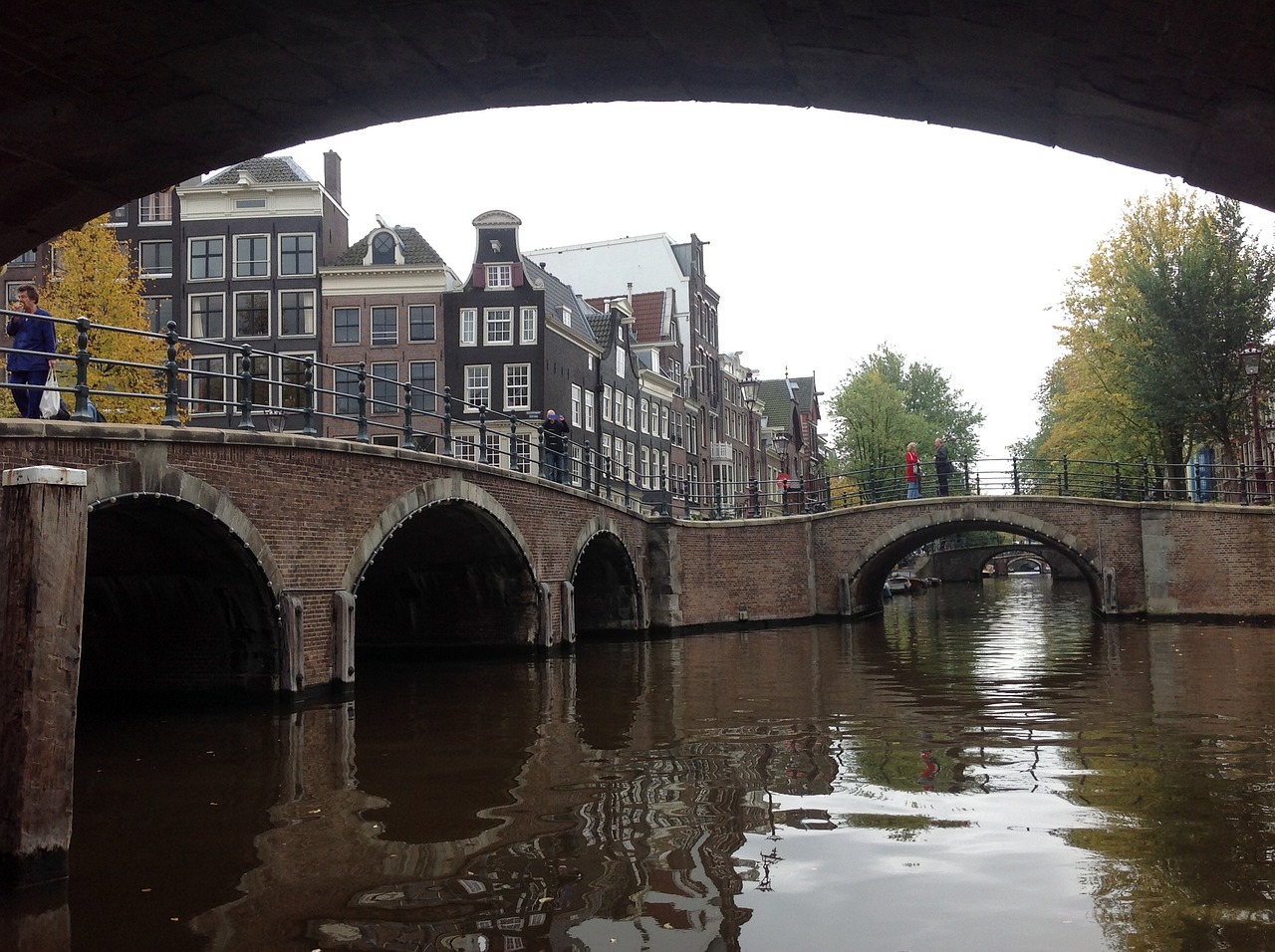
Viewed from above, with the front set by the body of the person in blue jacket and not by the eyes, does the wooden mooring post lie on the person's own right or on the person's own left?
on the person's own left

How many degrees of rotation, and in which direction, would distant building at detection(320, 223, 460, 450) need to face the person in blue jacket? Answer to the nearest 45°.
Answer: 0° — it already faces them

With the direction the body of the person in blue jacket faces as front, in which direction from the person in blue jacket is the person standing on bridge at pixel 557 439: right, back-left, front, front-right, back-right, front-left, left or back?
back

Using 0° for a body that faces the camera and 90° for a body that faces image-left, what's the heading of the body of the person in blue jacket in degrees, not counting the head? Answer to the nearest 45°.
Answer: approximately 45°

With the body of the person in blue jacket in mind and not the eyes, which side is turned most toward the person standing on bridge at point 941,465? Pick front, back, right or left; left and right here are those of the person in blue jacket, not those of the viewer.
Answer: back

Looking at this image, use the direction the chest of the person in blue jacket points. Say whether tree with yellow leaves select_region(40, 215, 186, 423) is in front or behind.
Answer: behind

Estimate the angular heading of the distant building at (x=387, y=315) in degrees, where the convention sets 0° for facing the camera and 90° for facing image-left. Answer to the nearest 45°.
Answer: approximately 0°

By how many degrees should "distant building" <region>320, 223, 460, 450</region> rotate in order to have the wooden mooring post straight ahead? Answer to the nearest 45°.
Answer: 0° — it already faces it

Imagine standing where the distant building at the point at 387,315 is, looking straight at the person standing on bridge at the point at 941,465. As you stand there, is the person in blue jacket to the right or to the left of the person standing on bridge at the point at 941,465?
right

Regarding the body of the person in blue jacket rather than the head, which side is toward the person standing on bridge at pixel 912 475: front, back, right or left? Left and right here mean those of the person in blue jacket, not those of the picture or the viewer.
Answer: back

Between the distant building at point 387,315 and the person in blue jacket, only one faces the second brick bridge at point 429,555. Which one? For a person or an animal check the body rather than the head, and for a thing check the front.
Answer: the distant building
